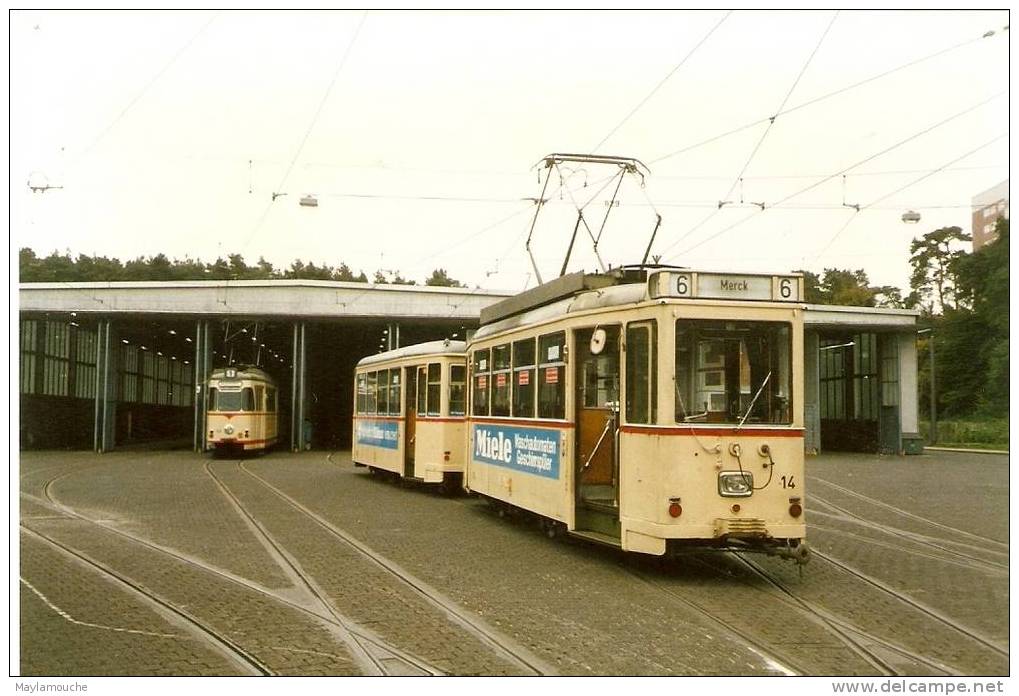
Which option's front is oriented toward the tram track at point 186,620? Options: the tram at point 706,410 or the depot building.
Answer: the depot building

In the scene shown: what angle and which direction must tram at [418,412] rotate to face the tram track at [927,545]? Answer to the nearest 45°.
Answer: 0° — it already faces it

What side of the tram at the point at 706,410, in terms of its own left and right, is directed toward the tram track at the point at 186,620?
right

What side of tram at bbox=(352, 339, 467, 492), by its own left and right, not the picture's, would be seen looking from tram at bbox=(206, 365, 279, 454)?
back

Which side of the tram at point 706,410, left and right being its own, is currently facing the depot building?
back

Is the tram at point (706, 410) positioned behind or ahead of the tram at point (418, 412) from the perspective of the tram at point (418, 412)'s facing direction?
ahead

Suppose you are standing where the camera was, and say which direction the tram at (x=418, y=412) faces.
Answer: facing the viewer and to the right of the viewer

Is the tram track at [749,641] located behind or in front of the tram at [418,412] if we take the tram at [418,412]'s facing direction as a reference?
in front

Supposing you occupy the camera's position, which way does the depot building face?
facing the viewer
